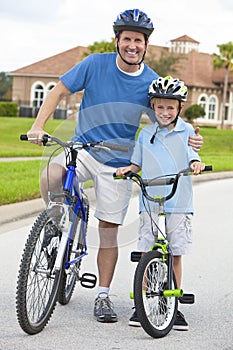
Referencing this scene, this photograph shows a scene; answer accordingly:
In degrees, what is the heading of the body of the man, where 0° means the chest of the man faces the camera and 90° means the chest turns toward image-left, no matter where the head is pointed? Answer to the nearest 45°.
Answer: approximately 0°

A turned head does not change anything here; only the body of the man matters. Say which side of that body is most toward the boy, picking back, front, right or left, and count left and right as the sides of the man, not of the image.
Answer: left

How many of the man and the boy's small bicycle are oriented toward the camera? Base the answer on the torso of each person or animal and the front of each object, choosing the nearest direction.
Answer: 2

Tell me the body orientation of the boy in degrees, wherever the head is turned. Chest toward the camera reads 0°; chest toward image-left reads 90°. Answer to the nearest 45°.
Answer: approximately 0°
